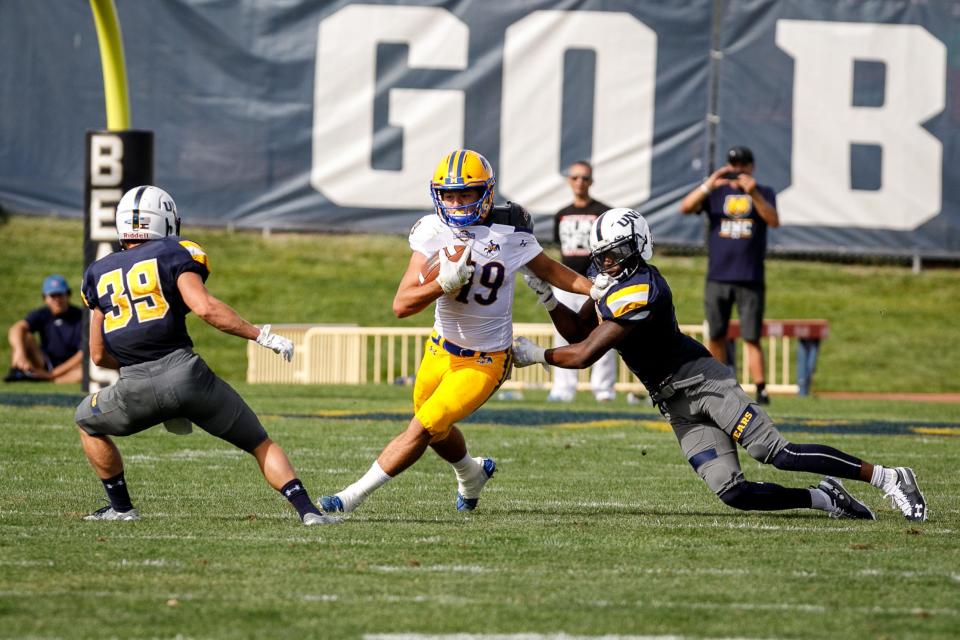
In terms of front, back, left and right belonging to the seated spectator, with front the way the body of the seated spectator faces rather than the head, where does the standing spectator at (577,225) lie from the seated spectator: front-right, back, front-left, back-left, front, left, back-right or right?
front-left

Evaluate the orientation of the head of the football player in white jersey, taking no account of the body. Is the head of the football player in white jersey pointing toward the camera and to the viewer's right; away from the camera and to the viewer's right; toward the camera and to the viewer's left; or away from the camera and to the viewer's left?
toward the camera and to the viewer's left

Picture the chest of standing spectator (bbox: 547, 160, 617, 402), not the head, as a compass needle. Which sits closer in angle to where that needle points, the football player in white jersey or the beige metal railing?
the football player in white jersey

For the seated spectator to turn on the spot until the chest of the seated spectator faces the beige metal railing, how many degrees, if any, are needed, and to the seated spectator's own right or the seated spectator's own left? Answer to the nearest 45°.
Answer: approximately 90° to the seated spectator's own left

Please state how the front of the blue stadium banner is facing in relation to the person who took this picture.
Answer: facing the viewer

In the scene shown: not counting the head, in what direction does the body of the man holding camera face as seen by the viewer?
toward the camera

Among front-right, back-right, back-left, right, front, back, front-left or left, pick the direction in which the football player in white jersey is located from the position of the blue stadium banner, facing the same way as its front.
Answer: front

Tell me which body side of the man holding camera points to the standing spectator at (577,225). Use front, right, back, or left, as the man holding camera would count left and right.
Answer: right
